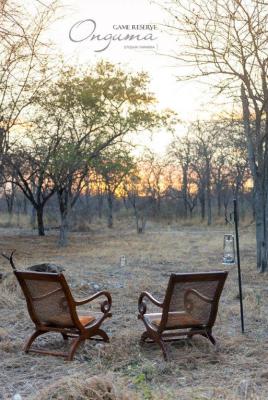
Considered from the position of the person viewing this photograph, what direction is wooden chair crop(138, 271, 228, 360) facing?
facing away from the viewer and to the left of the viewer

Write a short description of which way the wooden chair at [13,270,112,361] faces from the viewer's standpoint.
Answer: facing away from the viewer and to the right of the viewer

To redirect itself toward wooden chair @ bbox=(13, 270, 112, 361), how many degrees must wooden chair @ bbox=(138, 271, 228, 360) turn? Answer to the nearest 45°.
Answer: approximately 45° to its left

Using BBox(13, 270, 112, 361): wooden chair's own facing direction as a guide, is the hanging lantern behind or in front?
in front

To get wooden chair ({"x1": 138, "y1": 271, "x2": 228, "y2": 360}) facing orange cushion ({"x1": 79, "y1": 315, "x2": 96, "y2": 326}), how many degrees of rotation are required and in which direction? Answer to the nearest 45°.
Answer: approximately 45° to its left
